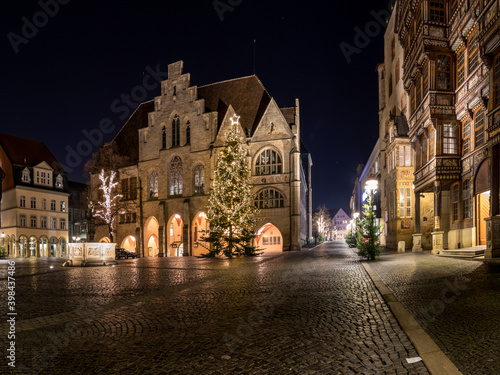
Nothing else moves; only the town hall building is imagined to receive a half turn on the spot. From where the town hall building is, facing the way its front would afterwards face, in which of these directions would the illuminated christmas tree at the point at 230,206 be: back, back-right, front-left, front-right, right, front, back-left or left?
back

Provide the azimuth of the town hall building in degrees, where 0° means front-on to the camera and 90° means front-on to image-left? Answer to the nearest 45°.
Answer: approximately 0°
